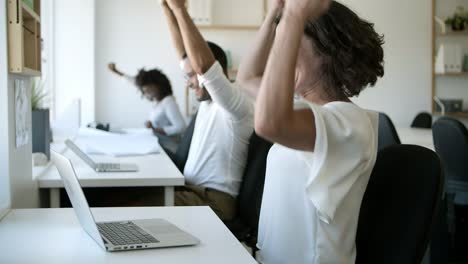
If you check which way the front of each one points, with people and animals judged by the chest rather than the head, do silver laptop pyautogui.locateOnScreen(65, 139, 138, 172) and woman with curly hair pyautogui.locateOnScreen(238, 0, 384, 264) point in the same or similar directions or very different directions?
very different directions

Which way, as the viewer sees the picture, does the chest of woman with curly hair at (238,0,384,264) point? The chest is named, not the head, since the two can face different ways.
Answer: to the viewer's left

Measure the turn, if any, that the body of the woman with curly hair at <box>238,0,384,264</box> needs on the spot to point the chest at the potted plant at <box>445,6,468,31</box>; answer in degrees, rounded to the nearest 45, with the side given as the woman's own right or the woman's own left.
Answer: approximately 90° to the woman's own right

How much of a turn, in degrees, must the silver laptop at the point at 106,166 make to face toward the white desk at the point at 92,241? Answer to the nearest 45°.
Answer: approximately 90° to its right

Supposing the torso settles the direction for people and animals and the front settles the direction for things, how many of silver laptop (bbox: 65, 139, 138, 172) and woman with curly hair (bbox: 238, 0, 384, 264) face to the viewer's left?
1

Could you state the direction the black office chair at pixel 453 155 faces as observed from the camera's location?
facing away from the viewer and to the right of the viewer

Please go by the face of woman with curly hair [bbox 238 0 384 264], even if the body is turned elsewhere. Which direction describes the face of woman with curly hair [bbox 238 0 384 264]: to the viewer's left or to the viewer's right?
to the viewer's left

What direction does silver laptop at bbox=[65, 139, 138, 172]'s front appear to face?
to the viewer's right
